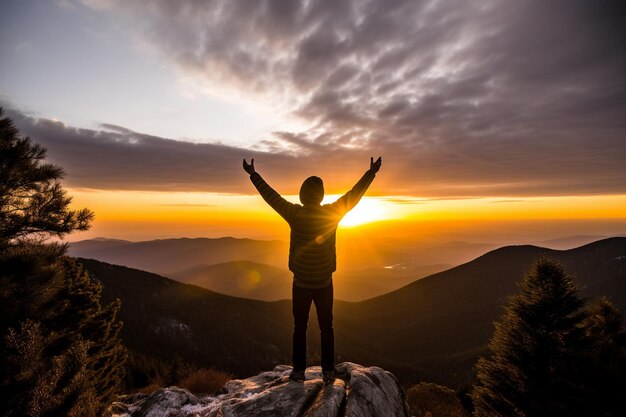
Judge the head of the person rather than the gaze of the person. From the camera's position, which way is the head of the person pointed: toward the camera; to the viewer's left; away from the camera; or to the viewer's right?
away from the camera

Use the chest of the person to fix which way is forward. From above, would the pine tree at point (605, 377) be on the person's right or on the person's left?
on the person's right

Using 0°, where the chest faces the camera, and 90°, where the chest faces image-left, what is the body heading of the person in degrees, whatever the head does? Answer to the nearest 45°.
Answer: approximately 180°

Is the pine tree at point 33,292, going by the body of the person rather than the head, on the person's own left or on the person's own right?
on the person's own left

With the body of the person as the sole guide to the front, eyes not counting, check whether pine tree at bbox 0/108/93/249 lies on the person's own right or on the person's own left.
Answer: on the person's own left
